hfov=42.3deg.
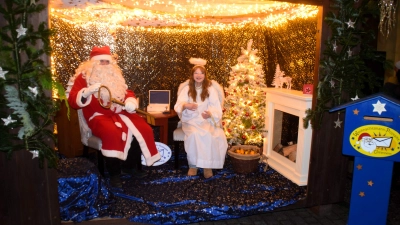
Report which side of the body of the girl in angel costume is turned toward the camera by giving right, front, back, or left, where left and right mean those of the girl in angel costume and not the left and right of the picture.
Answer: front

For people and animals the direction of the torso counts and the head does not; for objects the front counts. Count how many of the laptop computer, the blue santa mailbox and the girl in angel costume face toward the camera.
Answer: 3

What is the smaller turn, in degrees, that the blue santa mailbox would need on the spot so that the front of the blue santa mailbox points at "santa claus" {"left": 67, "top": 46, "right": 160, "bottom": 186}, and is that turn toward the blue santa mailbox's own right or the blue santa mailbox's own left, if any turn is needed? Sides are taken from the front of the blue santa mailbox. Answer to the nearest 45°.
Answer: approximately 90° to the blue santa mailbox's own right

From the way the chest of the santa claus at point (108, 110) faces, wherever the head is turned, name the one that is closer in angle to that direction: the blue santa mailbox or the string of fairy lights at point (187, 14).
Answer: the blue santa mailbox

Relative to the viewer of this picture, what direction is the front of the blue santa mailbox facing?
facing the viewer

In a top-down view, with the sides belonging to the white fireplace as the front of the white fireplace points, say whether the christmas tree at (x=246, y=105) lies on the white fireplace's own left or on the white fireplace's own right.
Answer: on the white fireplace's own right

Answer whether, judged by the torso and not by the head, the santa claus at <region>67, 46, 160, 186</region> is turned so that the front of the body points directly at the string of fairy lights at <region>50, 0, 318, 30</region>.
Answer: no

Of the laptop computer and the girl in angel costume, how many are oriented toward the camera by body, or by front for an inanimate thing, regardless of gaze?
2

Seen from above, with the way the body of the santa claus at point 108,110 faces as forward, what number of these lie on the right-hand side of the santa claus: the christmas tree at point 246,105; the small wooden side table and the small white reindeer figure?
0

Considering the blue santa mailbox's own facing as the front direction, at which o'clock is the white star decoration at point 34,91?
The white star decoration is roughly at 2 o'clock from the blue santa mailbox.

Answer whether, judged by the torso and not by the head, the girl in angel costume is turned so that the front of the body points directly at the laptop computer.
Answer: no

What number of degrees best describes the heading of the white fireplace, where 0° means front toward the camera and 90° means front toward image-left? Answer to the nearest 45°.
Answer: approximately 45°

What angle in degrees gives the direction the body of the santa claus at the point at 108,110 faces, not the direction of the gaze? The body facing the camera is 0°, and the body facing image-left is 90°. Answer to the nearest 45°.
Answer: approximately 315°

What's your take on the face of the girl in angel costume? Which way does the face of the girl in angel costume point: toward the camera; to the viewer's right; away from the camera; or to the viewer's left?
toward the camera

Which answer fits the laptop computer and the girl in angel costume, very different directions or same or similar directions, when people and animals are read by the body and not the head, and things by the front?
same or similar directions
